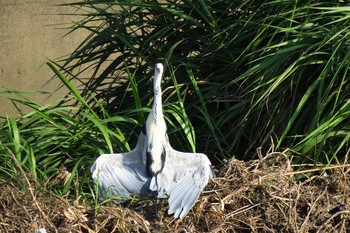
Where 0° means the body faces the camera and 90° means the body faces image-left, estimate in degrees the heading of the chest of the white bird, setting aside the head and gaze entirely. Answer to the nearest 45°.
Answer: approximately 0°
